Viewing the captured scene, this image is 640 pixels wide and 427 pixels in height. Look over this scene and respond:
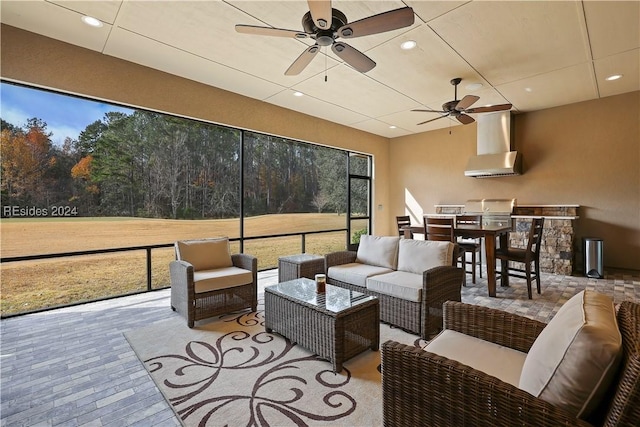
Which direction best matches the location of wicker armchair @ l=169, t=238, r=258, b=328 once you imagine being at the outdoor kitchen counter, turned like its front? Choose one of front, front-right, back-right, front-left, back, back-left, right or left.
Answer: front-right

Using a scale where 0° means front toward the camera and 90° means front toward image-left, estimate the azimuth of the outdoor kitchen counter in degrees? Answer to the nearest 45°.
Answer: approximately 0°

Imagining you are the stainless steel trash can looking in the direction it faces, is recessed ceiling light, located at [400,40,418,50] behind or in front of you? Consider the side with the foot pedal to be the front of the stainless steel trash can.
in front

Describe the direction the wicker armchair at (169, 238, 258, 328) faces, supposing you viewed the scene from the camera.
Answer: facing the viewer and to the right of the viewer

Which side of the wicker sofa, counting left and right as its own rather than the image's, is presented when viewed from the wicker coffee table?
front

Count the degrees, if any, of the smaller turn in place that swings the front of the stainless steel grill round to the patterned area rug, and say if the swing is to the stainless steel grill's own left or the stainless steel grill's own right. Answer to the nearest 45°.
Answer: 0° — it already faces it

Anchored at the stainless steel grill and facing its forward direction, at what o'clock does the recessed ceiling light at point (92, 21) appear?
The recessed ceiling light is roughly at 1 o'clock from the stainless steel grill.

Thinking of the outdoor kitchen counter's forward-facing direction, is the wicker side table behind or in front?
in front

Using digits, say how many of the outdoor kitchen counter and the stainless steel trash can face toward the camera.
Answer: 2

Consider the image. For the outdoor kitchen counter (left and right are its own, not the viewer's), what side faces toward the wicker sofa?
front

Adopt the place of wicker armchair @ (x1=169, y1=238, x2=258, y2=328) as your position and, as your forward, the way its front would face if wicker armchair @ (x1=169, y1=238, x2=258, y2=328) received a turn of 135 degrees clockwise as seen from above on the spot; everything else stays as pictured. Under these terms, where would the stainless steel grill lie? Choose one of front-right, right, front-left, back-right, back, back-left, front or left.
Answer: back

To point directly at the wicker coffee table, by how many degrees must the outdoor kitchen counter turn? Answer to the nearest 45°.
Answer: approximately 45° to its right

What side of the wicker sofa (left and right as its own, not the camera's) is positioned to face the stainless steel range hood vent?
back

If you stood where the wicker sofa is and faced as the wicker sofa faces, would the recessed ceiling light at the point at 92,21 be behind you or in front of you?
in front

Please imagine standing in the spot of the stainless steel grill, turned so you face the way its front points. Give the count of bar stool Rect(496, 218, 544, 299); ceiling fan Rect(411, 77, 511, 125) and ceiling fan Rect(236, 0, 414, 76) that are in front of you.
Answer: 3
